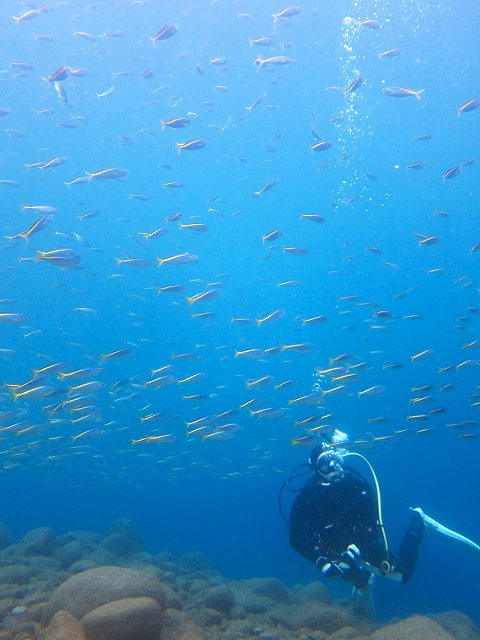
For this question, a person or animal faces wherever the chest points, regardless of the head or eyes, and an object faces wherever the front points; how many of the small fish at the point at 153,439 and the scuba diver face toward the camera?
1

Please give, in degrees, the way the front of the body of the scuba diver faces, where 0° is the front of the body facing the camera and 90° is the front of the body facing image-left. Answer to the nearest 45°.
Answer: approximately 0°
